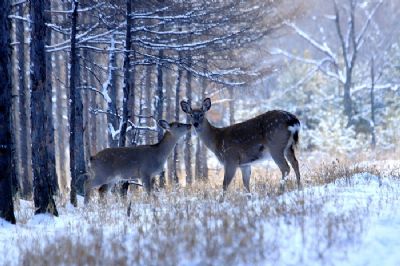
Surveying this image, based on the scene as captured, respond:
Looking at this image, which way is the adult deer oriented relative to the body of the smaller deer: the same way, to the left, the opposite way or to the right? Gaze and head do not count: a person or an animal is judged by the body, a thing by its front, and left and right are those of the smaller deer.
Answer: the opposite way

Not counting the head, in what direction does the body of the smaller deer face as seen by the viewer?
to the viewer's right

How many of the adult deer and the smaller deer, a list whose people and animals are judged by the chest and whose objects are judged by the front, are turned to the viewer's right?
1

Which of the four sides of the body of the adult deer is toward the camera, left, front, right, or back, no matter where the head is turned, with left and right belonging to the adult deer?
left

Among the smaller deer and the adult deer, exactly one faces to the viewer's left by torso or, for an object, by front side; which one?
the adult deer

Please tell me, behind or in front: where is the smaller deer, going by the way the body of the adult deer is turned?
in front

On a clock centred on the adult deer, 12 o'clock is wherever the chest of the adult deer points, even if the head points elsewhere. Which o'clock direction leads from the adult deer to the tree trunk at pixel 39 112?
The tree trunk is roughly at 11 o'clock from the adult deer.

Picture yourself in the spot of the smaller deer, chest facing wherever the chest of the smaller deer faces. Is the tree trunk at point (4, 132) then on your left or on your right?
on your right

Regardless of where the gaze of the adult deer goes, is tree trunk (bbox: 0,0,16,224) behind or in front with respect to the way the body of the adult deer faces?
in front
